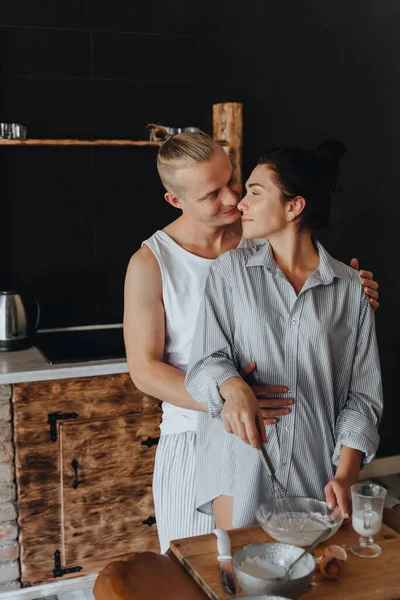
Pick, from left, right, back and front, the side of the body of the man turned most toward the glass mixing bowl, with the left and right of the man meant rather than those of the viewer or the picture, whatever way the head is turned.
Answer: front

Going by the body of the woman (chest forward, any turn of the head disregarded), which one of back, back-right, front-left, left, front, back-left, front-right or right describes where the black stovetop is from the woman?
back-right

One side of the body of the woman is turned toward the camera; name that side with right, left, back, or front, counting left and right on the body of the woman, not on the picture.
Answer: front

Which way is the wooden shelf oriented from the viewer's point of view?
toward the camera

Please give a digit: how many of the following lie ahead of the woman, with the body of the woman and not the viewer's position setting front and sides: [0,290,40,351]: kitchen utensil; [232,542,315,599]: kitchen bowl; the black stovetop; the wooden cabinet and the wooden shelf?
1

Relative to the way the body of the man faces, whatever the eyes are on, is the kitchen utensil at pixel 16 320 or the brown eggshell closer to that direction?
the brown eggshell

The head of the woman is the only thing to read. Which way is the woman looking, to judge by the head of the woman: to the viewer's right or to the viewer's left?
to the viewer's left

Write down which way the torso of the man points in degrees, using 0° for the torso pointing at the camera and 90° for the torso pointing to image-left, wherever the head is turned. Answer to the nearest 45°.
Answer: approximately 315°
